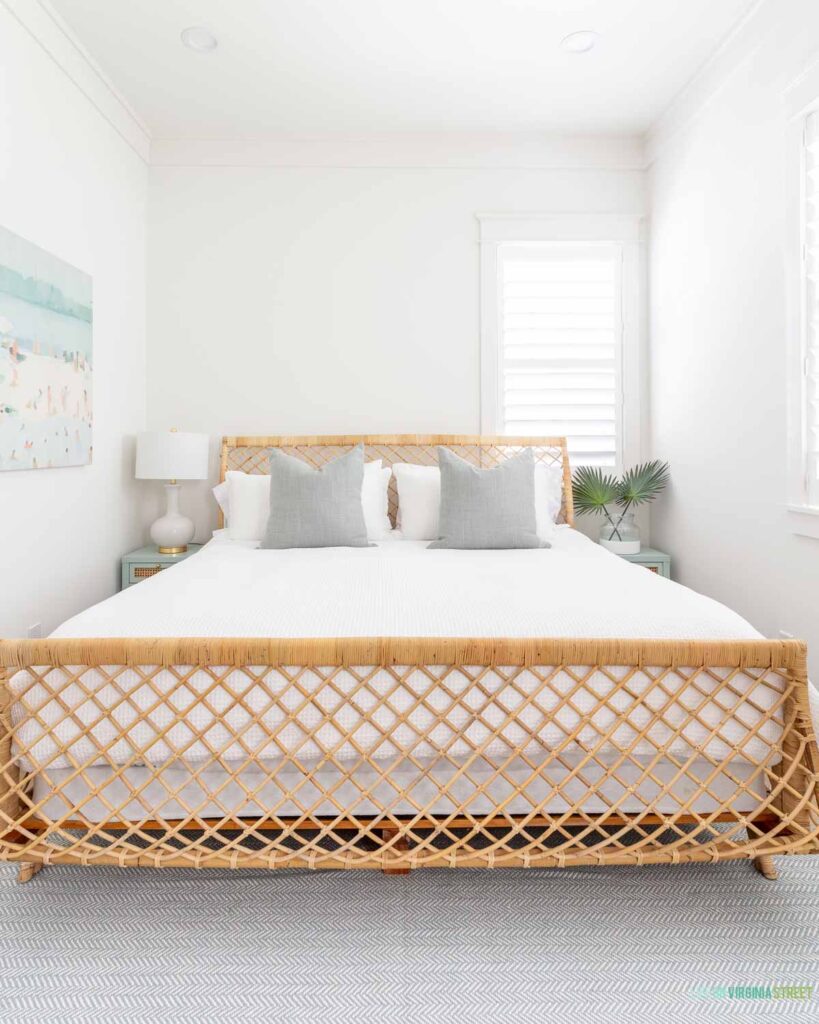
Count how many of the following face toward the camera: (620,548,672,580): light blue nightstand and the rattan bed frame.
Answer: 2

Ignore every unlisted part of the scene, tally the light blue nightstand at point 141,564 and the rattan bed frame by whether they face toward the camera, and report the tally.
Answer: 2

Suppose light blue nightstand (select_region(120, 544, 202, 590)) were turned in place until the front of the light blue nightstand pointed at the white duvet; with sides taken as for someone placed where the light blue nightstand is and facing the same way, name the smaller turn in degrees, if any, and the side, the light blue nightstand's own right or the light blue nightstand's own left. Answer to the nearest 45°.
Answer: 0° — it already faces it

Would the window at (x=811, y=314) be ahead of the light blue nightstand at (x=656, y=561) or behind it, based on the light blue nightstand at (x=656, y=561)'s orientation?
ahead

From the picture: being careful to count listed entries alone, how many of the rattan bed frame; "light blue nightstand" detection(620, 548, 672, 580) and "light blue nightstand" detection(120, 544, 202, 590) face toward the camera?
3

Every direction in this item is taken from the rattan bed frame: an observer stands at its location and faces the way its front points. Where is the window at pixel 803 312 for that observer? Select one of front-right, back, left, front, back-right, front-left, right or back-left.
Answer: back-left

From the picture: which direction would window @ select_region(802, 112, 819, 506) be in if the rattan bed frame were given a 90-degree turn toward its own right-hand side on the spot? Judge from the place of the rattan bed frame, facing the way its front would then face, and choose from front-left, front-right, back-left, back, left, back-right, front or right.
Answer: back-right

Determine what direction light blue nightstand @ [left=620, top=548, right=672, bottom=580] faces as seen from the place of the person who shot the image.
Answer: facing the viewer

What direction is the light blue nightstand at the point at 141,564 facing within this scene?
toward the camera
